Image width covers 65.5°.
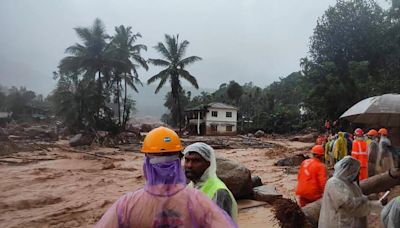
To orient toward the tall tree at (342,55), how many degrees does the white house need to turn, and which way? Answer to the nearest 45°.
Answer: approximately 90° to its left

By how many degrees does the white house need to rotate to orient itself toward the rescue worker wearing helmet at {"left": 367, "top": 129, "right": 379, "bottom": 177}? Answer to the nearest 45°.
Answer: approximately 45° to its left

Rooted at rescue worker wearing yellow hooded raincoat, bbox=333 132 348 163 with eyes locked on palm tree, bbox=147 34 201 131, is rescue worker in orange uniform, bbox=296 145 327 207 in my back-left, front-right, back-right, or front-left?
back-left

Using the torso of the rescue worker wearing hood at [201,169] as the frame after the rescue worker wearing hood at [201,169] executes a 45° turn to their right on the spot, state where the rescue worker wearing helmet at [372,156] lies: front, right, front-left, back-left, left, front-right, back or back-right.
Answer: back-right

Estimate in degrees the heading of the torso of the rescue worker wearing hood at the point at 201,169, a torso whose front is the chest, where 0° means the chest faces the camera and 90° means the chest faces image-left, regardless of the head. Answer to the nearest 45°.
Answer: approximately 45°

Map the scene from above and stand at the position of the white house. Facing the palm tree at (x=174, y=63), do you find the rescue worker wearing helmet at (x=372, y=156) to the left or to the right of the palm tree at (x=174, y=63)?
left

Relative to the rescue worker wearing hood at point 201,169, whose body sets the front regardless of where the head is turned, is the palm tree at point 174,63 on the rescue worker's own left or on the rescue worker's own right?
on the rescue worker's own right

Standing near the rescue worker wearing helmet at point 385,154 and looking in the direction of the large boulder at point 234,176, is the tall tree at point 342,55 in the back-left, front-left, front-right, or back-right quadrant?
back-right

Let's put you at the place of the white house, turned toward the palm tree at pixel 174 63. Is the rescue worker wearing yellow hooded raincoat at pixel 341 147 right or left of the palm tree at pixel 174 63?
left
